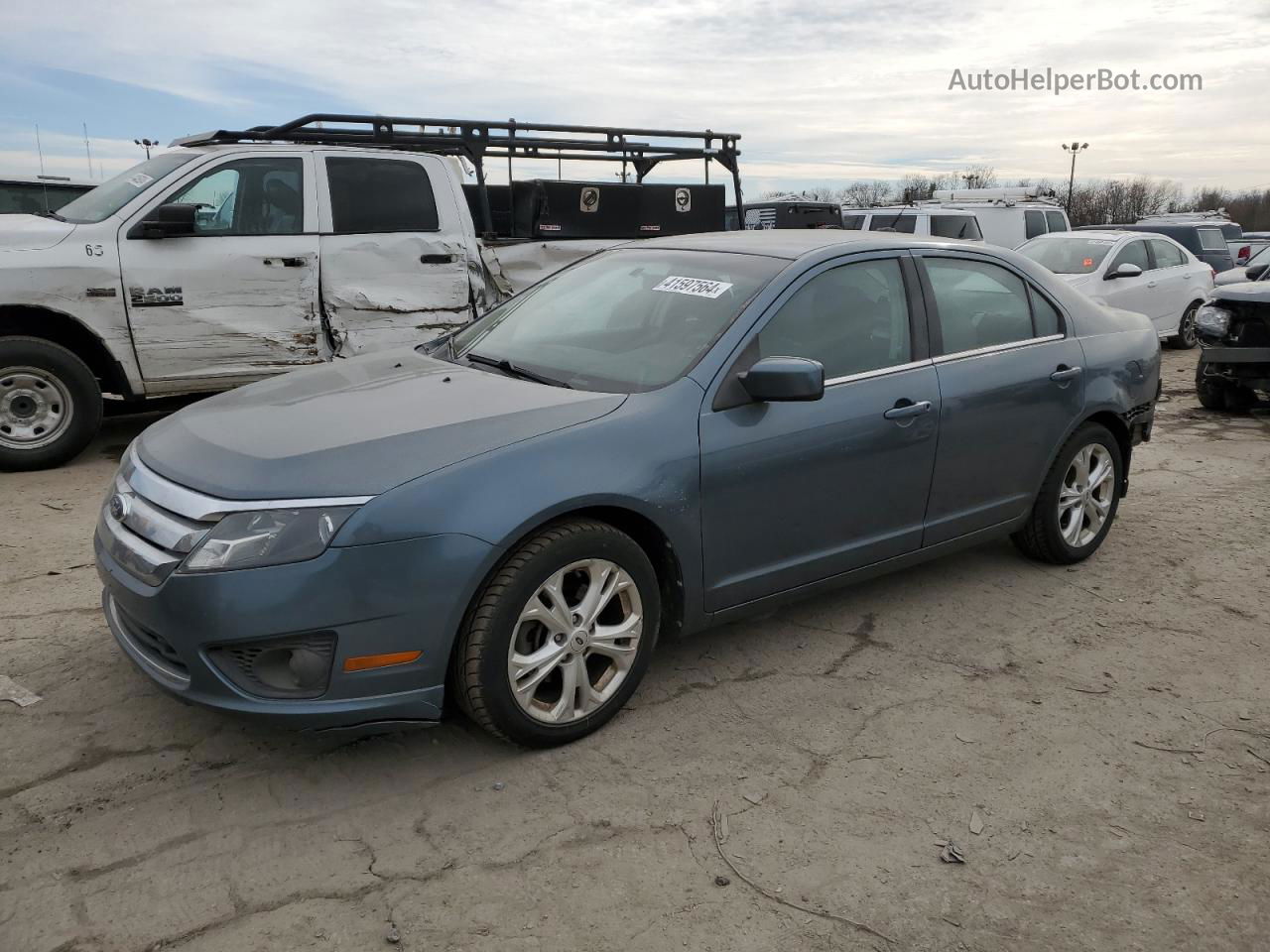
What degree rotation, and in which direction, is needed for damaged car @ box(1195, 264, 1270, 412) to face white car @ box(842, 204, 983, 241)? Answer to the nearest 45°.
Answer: approximately 90° to its right

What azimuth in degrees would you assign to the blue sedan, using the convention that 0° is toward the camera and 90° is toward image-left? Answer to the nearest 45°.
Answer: approximately 45°

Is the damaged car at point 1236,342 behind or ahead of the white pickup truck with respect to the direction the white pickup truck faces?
behind

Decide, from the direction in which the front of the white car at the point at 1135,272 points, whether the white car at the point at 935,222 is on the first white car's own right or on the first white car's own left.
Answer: on the first white car's own right

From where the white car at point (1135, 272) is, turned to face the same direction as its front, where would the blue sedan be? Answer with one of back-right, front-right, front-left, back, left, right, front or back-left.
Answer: front-left

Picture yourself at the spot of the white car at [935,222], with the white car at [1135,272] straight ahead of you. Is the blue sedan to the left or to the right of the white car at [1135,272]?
right

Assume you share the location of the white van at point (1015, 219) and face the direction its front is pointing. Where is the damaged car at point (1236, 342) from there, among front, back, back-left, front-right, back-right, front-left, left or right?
back-left

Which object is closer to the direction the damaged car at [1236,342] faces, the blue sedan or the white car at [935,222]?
the blue sedan

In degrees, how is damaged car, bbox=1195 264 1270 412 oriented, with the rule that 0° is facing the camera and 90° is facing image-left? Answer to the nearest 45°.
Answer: approximately 45°

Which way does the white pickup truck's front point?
to the viewer's left

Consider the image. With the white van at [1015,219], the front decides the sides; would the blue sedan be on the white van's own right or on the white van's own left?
on the white van's own left

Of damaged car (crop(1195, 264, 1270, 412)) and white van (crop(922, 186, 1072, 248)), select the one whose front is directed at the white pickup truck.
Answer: the damaged car

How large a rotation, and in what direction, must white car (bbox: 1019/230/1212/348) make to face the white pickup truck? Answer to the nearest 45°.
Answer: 0° — it already faces it
